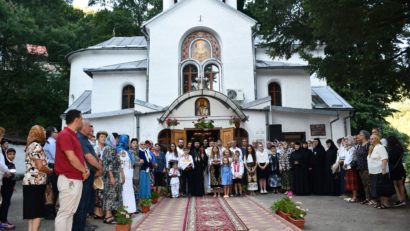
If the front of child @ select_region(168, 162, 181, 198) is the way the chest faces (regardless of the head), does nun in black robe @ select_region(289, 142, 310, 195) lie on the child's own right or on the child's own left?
on the child's own left

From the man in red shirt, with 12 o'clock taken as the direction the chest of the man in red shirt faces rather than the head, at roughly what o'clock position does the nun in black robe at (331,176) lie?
The nun in black robe is roughly at 11 o'clock from the man in red shirt.

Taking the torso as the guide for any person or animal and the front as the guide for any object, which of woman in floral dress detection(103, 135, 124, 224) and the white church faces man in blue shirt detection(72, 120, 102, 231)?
the white church

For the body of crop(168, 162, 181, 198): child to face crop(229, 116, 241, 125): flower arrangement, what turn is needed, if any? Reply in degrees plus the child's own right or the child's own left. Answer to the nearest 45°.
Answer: approximately 135° to the child's own left

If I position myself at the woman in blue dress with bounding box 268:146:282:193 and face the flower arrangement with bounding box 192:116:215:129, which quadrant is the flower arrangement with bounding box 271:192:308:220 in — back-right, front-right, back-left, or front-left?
back-left

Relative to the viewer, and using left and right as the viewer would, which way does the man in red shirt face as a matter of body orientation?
facing to the right of the viewer

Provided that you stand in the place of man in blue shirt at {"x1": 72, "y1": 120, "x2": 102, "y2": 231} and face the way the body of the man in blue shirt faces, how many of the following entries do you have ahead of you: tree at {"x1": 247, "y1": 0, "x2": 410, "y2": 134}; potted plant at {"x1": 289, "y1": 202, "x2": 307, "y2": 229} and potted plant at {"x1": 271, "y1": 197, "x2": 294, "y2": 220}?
3

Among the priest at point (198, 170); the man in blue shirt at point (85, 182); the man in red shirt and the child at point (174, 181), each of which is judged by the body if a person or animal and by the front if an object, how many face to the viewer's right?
2

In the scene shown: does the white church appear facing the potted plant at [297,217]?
yes

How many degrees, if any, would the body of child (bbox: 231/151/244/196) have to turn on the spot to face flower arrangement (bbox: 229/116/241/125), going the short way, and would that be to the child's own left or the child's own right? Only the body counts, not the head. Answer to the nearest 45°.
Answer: approximately 180°

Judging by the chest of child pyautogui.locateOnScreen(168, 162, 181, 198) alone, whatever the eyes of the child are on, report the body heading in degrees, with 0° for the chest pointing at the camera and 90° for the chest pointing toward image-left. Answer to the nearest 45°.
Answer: approximately 0°

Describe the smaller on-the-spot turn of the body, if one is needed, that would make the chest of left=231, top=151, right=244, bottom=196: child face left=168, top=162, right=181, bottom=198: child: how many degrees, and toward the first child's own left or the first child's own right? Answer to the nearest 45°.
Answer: approximately 90° to the first child's own right

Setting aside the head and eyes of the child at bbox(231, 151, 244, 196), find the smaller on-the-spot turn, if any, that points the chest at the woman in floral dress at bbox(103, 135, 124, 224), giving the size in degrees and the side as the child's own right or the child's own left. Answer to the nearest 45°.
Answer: approximately 45° to the child's own right

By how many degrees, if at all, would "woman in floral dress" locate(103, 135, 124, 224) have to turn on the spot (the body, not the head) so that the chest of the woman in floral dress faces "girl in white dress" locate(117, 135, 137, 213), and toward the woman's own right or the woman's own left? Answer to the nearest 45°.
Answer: approximately 45° to the woman's own left
